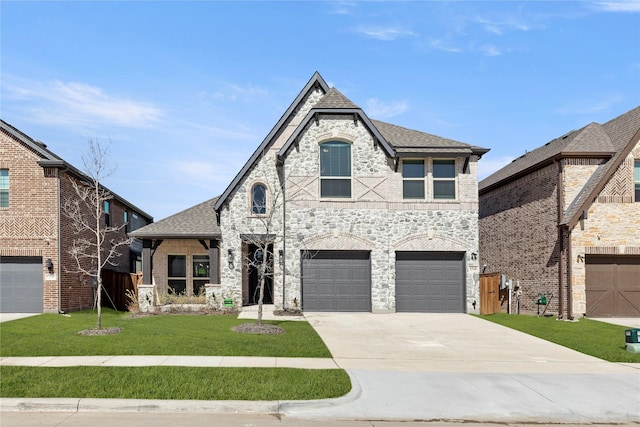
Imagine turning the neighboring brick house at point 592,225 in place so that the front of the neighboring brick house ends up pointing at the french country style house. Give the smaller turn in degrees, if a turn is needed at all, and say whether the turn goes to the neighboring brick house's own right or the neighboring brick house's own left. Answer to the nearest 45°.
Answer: approximately 90° to the neighboring brick house's own right

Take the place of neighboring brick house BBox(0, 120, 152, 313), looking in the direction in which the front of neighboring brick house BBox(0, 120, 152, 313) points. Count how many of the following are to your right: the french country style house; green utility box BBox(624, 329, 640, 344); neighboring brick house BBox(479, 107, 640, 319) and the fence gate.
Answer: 0

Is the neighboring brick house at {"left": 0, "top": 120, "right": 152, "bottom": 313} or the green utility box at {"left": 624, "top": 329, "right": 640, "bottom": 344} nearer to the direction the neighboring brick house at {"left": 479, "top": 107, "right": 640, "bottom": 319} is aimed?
the green utility box

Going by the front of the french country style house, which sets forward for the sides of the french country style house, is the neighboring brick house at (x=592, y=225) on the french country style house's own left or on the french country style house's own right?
on the french country style house's own left

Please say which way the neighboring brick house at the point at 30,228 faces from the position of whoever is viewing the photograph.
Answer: facing the viewer

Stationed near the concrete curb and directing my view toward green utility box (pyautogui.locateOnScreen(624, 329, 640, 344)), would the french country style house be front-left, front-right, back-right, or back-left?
front-left

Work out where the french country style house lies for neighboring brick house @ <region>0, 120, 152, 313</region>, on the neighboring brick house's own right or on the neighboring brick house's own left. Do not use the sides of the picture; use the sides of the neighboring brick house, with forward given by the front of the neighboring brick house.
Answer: on the neighboring brick house's own left

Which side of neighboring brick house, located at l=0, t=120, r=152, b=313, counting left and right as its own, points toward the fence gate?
left

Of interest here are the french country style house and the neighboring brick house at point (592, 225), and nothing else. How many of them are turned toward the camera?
2

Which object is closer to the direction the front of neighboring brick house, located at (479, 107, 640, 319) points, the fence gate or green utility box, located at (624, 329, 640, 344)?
the green utility box

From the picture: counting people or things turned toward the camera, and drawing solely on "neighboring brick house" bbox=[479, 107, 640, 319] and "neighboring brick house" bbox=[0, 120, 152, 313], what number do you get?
2

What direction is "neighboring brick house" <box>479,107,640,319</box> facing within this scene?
toward the camera

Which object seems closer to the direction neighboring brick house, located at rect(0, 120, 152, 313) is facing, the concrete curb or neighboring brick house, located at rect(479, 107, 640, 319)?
the concrete curb

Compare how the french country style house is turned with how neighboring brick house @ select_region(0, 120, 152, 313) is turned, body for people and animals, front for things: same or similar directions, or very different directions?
same or similar directions

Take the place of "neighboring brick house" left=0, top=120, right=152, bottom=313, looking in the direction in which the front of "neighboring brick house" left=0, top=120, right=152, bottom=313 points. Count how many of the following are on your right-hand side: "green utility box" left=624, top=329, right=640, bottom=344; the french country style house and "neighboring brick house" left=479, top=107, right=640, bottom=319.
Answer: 0
